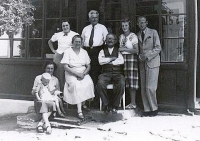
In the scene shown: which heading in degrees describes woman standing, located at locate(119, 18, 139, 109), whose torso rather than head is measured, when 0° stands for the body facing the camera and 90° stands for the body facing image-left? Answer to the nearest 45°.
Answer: approximately 45°

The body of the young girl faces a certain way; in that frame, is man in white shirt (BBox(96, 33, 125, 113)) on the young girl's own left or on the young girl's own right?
on the young girl's own left

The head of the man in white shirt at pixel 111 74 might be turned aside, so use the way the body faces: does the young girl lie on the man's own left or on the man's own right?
on the man's own right

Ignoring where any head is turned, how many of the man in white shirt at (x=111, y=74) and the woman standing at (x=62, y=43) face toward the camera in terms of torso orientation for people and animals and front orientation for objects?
2

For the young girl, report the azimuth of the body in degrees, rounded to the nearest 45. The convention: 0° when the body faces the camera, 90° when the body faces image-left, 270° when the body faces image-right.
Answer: approximately 315°

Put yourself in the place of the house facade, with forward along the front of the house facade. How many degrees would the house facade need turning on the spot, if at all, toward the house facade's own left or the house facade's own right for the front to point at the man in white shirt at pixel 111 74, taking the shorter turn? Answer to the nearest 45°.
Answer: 0° — it already faces them

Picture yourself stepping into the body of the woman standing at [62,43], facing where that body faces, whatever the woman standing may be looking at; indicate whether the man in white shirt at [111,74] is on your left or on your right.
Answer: on your left

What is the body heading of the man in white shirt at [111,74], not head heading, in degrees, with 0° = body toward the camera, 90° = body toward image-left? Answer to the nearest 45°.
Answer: approximately 0°
